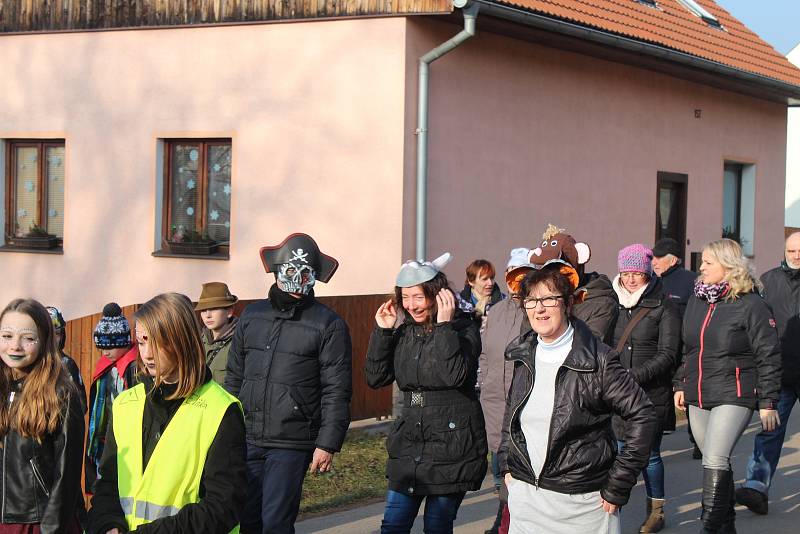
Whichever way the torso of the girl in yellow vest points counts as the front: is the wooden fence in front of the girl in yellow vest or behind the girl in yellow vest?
behind

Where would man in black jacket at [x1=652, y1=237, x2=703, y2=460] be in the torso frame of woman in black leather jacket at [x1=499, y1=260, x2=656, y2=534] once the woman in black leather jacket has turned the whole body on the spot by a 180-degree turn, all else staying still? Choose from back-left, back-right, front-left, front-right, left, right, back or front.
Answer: front-left

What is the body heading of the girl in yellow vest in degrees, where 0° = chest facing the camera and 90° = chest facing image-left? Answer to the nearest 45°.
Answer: approximately 45°

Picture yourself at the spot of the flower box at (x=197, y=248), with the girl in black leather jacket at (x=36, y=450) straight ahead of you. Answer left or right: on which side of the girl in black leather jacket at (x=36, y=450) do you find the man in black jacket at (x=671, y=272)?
left

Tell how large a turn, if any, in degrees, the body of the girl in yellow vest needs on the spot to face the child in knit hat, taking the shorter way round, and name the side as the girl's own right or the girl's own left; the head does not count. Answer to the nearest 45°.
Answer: approximately 135° to the girl's own right

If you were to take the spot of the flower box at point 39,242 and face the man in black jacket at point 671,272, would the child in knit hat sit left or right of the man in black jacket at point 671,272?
right

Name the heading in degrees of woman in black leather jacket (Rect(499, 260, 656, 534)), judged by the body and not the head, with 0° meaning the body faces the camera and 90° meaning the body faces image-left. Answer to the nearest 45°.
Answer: approximately 45°

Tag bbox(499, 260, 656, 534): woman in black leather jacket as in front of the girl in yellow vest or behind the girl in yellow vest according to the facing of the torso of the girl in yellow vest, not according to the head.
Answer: behind
